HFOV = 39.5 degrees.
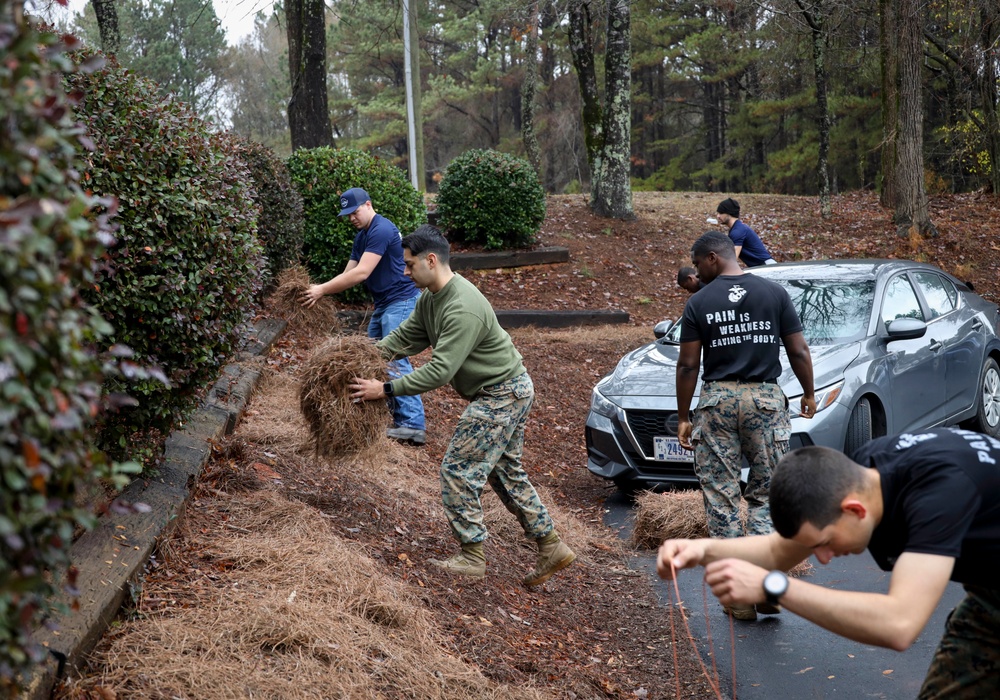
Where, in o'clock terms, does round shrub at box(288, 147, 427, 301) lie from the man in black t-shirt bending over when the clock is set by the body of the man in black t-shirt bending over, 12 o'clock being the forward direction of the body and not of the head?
The round shrub is roughly at 2 o'clock from the man in black t-shirt bending over.

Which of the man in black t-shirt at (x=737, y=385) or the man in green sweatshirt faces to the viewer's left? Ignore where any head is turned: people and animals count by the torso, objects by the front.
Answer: the man in green sweatshirt

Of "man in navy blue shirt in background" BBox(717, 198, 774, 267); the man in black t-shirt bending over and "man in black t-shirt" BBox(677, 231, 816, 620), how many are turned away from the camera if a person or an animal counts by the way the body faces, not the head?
1

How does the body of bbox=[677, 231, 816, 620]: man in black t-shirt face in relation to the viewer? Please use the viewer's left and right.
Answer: facing away from the viewer

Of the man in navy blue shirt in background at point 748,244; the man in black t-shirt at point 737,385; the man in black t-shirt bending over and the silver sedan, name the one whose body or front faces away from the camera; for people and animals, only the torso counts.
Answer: the man in black t-shirt

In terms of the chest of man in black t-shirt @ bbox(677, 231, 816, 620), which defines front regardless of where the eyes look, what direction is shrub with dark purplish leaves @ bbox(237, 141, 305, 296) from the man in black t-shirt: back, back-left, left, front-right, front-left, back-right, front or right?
front-left

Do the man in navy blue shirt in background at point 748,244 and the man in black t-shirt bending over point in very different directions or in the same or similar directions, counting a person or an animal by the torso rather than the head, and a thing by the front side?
same or similar directions

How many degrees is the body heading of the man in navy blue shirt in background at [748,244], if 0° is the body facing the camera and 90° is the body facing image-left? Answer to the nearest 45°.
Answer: approximately 90°

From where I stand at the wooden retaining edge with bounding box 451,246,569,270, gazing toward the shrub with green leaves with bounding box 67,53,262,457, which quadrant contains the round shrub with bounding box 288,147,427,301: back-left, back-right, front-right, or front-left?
front-right

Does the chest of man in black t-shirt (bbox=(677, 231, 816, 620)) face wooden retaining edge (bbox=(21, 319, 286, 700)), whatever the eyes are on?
no

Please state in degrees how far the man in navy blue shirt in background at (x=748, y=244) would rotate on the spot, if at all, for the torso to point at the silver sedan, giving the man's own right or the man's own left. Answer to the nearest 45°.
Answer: approximately 90° to the man's own left

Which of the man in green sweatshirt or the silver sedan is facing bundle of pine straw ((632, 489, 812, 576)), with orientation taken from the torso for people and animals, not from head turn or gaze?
the silver sedan

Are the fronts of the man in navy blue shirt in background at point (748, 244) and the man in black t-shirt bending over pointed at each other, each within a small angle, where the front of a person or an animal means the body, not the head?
no

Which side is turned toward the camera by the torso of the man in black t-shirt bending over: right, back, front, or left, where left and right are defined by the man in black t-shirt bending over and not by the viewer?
left

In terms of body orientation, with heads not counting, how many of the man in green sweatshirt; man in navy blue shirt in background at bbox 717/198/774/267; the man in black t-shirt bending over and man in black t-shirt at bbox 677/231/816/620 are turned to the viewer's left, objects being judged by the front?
3

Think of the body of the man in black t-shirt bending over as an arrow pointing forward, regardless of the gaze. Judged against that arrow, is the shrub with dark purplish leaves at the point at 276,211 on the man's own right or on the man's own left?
on the man's own right

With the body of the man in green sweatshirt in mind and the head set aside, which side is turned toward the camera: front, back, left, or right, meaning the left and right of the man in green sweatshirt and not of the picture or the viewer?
left

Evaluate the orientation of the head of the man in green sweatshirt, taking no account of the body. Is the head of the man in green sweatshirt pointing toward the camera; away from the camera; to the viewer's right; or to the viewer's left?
to the viewer's left

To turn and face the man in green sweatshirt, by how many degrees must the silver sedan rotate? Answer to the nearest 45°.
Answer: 0° — it already faces them
